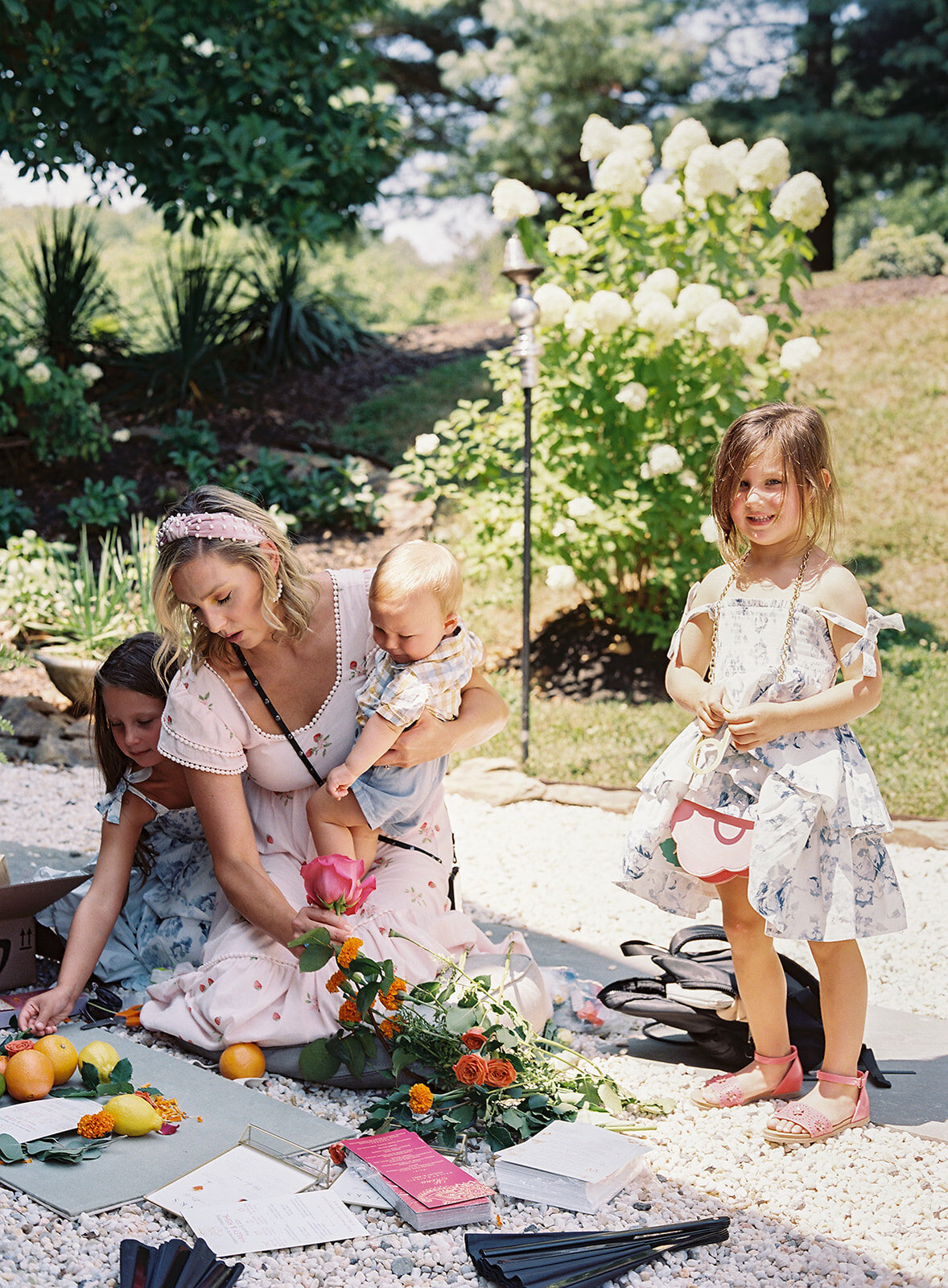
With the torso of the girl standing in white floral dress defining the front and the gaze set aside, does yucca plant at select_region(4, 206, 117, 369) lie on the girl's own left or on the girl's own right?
on the girl's own right

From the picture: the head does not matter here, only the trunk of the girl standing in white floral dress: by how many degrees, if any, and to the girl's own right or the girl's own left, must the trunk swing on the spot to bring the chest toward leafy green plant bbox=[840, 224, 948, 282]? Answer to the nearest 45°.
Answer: approximately 135° to the girl's own right

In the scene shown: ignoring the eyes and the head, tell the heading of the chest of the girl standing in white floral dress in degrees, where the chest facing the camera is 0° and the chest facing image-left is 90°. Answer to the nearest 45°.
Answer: approximately 45°

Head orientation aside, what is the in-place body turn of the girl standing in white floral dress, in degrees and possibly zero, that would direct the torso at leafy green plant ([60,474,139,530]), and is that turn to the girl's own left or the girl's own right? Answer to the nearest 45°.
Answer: approximately 90° to the girl's own right

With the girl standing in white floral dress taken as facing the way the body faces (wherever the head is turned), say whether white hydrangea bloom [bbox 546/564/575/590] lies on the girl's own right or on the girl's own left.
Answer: on the girl's own right

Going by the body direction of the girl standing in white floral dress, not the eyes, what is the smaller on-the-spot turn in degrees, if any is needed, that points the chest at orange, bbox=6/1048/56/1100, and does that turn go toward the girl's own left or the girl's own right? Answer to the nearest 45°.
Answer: approximately 45° to the girl's own right

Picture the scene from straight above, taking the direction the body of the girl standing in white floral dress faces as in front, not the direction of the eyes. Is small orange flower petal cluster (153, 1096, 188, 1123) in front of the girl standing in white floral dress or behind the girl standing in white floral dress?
in front

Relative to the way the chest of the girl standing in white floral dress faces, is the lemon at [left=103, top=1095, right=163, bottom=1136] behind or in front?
in front

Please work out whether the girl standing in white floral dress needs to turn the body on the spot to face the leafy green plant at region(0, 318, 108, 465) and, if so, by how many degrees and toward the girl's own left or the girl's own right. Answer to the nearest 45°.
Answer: approximately 90° to the girl's own right
